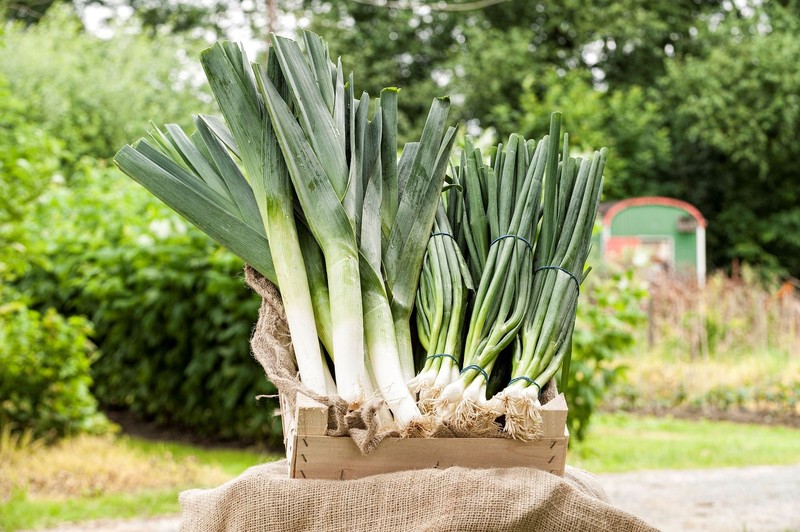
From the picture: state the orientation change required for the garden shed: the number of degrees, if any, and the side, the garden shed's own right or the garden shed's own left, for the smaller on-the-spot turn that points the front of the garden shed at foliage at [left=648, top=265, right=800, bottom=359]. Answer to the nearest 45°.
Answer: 0° — it already faces it

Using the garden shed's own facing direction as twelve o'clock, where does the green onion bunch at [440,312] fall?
The green onion bunch is roughly at 12 o'clock from the garden shed.

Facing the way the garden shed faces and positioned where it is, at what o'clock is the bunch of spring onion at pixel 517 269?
The bunch of spring onion is roughly at 12 o'clock from the garden shed.

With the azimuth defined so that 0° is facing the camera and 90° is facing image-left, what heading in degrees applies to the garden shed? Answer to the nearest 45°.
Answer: approximately 0°

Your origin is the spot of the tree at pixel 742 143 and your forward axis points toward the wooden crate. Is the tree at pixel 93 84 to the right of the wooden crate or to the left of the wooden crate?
right

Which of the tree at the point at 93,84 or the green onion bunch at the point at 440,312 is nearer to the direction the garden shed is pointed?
the green onion bunch

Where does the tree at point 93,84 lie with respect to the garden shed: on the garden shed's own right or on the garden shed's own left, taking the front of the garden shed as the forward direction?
on the garden shed's own right

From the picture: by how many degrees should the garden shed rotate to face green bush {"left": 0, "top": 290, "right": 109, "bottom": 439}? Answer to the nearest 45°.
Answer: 0° — it already faces it

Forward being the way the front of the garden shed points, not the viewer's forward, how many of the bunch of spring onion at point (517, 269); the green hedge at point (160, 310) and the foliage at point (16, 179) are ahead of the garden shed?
3

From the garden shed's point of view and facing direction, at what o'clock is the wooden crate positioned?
The wooden crate is roughly at 12 o'clock from the garden shed.
